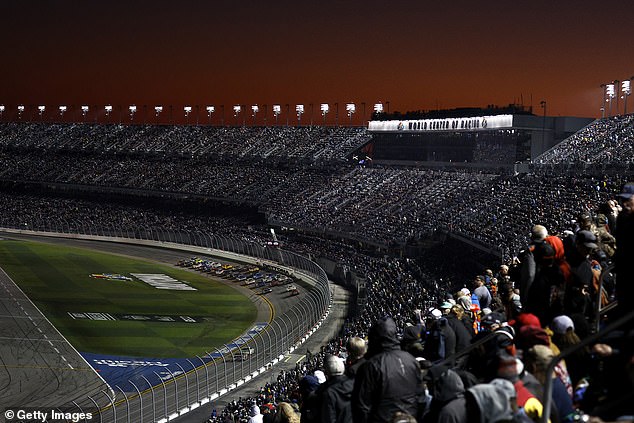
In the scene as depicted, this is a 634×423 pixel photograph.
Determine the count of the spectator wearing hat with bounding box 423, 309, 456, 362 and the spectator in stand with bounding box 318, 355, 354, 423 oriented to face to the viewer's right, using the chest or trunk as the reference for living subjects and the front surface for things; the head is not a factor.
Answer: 0

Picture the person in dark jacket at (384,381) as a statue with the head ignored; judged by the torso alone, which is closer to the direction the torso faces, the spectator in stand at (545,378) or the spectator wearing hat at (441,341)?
the spectator wearing hat

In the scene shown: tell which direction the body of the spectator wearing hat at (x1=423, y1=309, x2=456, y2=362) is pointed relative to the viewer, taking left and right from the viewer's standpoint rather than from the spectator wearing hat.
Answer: facing away from the viewer and to the left of the viewer

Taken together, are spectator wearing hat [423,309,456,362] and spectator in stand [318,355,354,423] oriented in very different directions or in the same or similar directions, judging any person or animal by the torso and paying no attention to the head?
same or similar directions

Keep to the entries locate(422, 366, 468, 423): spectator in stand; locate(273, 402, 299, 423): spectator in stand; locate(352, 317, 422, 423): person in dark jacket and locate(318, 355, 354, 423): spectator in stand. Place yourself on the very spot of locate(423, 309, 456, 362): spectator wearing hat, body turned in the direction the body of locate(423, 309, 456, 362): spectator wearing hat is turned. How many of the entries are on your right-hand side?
0

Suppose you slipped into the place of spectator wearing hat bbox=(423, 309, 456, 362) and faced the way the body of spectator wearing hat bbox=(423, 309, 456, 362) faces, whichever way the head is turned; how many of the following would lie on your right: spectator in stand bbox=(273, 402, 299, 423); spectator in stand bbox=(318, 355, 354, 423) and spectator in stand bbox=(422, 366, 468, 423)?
0

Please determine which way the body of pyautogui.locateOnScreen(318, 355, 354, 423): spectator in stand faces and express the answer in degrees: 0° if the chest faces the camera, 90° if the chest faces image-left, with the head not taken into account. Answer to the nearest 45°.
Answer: approximately 135°

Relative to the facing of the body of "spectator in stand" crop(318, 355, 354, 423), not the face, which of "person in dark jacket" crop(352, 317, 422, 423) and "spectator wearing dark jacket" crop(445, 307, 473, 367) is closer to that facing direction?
the spectator wearing dark jacket

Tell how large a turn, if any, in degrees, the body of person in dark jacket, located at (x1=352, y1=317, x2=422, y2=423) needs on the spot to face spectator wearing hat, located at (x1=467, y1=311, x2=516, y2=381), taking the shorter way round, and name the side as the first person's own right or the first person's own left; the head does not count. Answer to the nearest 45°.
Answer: approximately 90° to the first person's own right

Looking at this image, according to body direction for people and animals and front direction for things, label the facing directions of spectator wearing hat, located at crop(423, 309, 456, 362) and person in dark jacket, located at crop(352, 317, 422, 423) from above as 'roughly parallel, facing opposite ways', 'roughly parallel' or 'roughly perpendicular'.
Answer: roughly parallel

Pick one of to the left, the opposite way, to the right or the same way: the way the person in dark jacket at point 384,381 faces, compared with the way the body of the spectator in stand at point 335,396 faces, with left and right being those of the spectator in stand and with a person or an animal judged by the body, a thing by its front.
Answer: the same way

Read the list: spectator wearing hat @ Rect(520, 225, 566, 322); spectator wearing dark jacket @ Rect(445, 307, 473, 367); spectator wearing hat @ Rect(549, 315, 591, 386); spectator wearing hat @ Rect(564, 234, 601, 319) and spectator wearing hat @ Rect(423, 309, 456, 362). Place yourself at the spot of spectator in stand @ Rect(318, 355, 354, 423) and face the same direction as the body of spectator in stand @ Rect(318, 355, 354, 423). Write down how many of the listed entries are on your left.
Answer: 0

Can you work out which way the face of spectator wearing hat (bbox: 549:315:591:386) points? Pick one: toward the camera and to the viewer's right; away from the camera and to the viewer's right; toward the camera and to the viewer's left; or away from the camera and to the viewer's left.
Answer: away from the camera and to the viewer's left

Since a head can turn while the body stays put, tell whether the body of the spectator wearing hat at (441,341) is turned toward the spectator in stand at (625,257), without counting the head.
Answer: no

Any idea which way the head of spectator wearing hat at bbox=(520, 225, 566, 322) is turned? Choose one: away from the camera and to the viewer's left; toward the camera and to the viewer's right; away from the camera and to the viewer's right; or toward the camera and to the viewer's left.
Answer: away from the camera and to the viewer's left

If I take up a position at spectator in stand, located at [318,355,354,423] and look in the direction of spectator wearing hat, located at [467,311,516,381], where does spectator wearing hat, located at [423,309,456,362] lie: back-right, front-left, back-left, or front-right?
front-left
